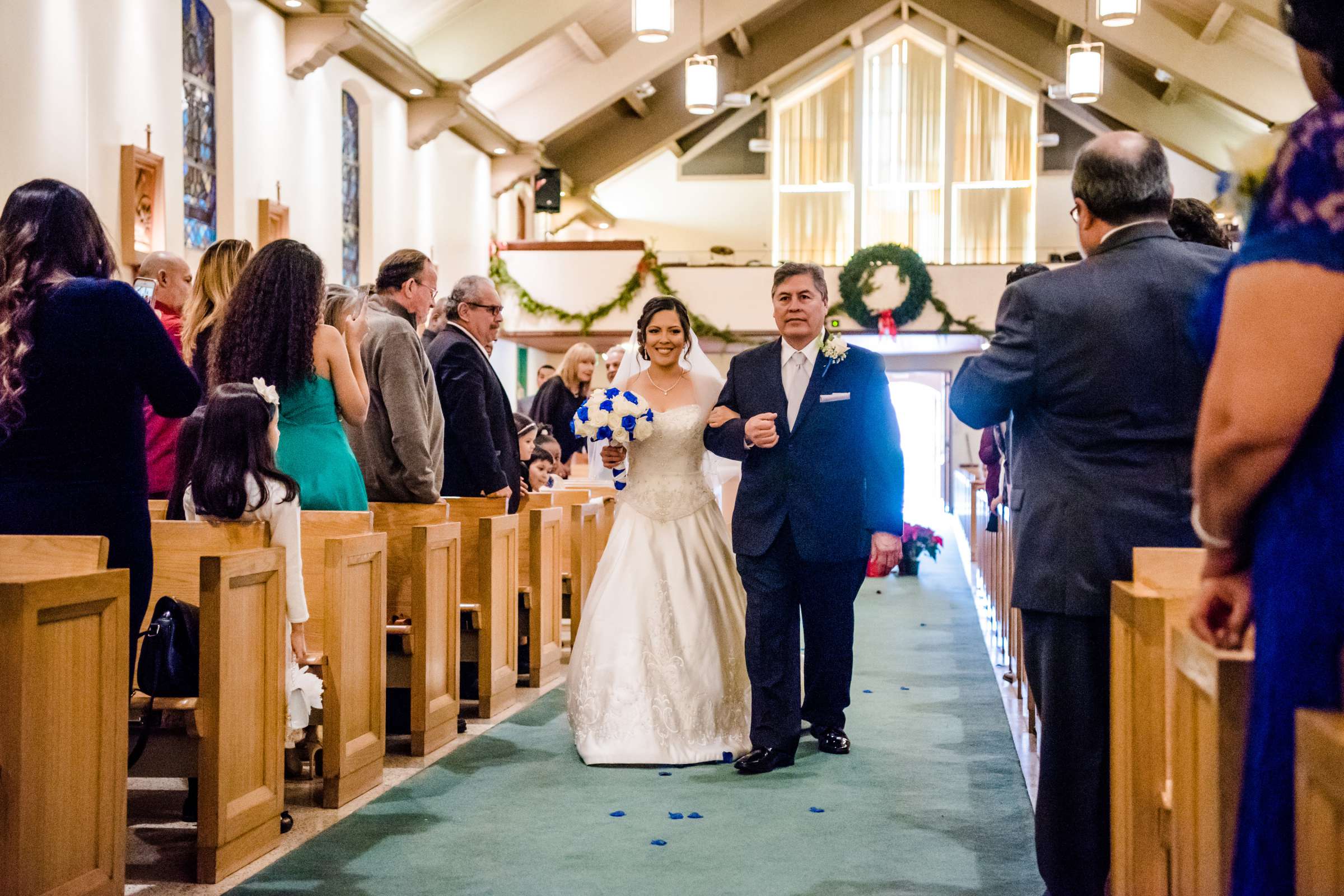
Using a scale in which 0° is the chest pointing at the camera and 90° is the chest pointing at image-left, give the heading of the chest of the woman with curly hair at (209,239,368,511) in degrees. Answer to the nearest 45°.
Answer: approximately 225°

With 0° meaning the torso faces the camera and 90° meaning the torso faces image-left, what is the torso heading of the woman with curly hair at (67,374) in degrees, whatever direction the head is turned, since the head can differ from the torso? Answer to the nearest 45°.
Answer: approximately 225°

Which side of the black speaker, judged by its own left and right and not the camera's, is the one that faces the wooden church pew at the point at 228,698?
front

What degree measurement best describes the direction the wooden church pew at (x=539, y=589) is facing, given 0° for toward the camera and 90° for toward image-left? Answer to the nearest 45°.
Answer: approximately 0°

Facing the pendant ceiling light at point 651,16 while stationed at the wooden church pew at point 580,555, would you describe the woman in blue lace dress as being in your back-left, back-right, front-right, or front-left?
back-right

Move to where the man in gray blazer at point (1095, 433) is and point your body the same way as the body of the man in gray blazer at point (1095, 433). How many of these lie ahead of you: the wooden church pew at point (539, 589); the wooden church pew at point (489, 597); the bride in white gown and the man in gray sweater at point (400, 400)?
4

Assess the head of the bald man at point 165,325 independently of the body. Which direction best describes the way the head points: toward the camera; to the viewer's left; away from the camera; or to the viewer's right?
to the viewer's right

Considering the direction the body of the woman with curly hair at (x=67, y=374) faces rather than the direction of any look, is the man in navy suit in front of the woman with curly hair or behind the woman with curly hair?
in front

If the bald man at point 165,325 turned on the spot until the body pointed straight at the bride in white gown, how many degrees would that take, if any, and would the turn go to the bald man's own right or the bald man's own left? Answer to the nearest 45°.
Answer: approximately 45° to the bald man's own right

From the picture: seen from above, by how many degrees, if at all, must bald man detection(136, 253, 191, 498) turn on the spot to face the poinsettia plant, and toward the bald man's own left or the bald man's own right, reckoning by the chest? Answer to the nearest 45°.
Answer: approximately 45° to the bald man's own left

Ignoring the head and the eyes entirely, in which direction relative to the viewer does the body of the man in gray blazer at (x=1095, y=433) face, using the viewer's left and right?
facing away from the viewer and to the left of the viewer

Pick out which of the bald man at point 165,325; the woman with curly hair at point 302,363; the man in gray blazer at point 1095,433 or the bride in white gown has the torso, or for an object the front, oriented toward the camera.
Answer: the bride in white gown

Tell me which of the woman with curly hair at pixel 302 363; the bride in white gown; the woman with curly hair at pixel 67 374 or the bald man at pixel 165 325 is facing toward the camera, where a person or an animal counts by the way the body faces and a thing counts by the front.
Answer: the bride in white gown
